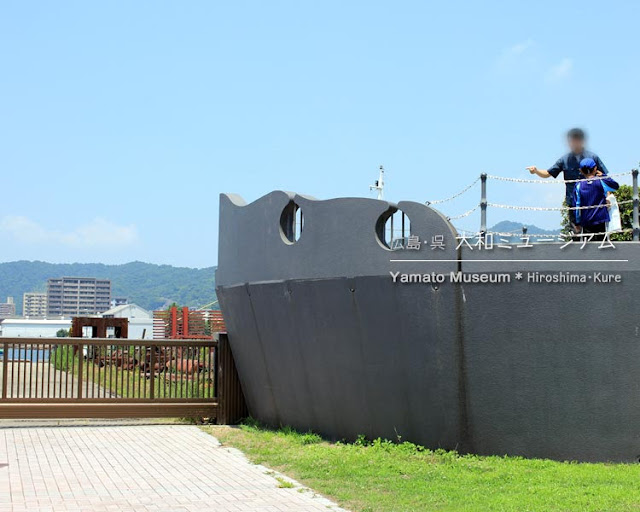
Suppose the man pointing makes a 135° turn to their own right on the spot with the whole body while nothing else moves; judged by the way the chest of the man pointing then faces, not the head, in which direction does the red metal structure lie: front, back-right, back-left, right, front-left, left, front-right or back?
front

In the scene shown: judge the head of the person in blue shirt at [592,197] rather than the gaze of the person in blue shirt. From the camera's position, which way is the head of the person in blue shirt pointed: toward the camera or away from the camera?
away from the camera

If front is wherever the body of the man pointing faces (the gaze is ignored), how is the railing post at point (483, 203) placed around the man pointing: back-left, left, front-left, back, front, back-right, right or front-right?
front-right

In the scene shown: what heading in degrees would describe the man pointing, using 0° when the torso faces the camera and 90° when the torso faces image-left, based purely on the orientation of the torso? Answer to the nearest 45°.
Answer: approximately 0°

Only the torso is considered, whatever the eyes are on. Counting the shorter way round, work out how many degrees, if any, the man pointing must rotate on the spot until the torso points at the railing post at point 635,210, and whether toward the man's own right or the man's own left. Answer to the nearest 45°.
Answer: approximately 45° to the man's own left
